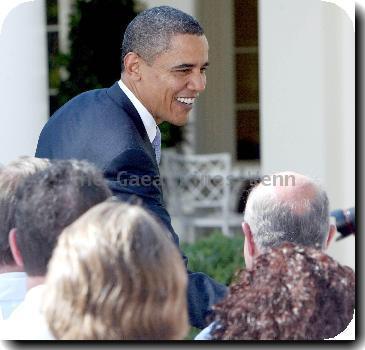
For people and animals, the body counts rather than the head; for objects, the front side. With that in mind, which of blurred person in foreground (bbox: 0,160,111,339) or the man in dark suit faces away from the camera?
the blurred person in foreground

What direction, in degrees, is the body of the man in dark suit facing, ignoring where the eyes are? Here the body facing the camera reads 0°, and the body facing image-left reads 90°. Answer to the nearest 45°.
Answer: approximately 270°

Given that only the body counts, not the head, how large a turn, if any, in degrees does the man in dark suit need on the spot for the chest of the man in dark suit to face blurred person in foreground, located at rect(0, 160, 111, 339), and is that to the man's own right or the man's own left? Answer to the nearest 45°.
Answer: approximately 90° to the man's own right

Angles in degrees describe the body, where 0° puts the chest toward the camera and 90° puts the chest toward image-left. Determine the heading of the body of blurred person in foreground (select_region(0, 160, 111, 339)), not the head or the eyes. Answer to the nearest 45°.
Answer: approximately 180°

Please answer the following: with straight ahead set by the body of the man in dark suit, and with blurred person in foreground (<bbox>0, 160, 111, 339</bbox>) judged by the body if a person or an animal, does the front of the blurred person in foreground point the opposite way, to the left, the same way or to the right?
to the left

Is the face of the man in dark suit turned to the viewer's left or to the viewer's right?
to the viewer's right

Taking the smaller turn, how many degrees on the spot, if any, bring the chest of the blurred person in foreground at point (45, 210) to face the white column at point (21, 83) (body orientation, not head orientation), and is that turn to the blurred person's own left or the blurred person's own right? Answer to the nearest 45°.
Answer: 0° — they already face it

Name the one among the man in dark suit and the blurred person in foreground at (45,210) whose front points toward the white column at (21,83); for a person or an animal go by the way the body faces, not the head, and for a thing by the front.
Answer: the blurred person in foreground

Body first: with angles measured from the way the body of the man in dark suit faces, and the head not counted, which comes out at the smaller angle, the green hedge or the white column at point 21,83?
the green hedge

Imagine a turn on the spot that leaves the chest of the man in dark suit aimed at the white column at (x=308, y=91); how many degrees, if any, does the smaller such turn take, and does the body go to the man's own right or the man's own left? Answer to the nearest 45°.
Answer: approximately 45° to the man's own left

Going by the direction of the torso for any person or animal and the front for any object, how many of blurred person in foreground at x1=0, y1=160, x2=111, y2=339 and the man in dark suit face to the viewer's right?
1
